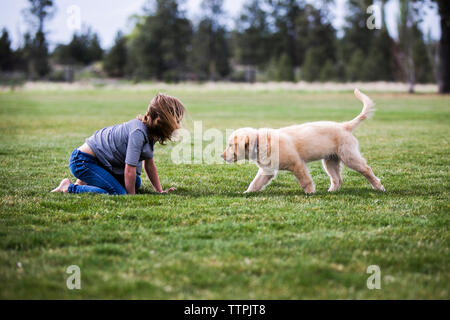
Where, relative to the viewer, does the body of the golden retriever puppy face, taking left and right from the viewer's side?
facing to the left of the viewer

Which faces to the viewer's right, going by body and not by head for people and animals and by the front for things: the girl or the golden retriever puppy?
the girl

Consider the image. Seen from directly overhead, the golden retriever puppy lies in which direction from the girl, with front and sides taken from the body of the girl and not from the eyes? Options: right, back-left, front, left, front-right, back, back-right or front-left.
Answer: front

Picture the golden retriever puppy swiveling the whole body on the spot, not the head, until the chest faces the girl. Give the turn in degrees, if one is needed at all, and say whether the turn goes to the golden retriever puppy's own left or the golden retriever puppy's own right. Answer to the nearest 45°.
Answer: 0° — it already faces them

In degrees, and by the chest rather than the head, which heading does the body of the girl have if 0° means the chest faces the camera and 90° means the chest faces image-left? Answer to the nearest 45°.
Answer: approximately 270°

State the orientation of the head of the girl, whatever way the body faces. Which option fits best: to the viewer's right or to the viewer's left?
to the viewer's right

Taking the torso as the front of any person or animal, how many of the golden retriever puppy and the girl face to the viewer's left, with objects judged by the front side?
1

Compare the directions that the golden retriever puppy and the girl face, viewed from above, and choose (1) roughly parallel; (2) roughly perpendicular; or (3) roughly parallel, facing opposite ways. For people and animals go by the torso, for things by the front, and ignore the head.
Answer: roughly parallel, facing opposite ways
